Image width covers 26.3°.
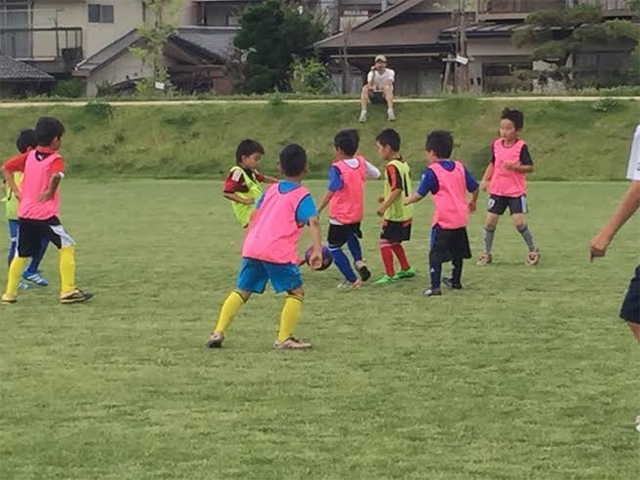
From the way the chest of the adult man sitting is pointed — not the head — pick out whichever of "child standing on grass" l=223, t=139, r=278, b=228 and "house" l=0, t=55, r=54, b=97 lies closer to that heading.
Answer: the child standing on grass

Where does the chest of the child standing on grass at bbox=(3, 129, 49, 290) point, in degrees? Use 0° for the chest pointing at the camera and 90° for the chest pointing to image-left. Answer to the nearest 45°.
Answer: approximately 270°

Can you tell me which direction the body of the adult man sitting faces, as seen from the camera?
toward the camera

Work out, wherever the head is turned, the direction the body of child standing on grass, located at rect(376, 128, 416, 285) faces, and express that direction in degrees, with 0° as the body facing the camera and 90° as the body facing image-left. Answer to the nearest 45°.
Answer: approximately 90°

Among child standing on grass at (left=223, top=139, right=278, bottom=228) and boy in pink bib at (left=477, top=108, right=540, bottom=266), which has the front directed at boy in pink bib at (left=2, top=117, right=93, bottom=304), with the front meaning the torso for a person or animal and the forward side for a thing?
boy in pink bib at (left=477, top=108, right=540, bottom=266)

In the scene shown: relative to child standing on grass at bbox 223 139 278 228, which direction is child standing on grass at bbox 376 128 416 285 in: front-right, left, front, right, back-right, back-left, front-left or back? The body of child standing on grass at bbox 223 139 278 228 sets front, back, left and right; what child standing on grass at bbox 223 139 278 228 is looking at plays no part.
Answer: front-left

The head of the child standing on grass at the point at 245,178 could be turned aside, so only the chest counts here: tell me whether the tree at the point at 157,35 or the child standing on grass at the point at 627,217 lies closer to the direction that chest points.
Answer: the child standing on grass

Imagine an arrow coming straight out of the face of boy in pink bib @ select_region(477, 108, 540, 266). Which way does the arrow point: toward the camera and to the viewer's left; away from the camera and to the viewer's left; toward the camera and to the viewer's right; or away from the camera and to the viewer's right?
toward the camera and to the viewer's left

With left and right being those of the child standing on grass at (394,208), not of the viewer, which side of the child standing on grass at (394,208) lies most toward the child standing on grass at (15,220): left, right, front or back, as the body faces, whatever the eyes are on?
front

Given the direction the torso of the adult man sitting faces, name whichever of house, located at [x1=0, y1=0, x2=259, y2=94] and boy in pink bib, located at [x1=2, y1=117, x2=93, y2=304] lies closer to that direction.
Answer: the boy in pink bib

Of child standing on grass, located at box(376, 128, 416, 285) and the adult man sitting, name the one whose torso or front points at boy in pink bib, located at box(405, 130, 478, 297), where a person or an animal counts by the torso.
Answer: the adult man sitting

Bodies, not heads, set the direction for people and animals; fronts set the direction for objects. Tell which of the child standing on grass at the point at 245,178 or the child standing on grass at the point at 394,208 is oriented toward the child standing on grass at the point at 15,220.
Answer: the child standing on grass at the point at 394,208

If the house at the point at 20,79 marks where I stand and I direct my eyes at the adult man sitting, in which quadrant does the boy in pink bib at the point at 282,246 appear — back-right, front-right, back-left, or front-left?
front-right

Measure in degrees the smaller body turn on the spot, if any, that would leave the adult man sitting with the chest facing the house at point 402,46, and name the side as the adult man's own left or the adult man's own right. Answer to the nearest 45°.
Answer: approximately 180°

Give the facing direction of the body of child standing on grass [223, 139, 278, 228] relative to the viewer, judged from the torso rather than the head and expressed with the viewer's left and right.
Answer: facing the viewer and to the right of the viewer

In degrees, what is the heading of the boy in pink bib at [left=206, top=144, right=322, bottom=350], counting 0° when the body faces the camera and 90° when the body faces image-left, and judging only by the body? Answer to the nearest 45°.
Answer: approximately 225°

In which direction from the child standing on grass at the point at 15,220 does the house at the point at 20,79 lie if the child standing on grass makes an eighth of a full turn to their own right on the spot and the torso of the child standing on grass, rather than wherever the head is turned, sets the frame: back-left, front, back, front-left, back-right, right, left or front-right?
back-left

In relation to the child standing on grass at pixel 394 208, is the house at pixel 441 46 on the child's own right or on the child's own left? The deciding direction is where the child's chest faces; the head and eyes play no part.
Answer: on the child's own right
